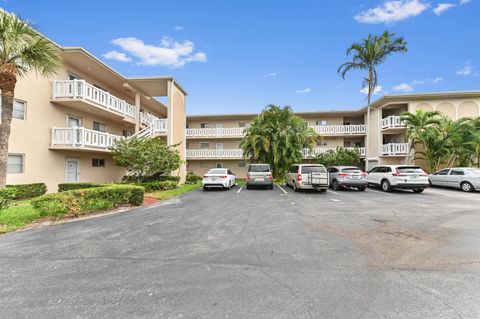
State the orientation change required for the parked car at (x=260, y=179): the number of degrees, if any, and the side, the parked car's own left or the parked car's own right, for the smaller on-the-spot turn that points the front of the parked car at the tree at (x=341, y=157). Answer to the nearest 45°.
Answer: approximately 45° to the parked car's own right

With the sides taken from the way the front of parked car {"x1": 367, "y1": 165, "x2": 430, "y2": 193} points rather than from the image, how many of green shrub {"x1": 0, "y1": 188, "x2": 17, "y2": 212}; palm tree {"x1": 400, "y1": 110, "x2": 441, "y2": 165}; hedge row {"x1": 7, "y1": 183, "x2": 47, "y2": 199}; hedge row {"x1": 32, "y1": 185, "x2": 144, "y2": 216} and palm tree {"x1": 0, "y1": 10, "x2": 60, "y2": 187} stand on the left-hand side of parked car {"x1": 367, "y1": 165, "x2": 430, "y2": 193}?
4

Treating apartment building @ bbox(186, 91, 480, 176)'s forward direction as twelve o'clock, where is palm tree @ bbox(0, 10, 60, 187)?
The palm tree is roughly at 1 o'clock from the apartment building.

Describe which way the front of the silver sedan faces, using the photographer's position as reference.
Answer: facing away from the viewer and to the left of the viewer

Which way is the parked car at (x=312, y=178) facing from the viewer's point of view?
away from the camera

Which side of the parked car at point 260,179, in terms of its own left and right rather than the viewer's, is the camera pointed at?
back

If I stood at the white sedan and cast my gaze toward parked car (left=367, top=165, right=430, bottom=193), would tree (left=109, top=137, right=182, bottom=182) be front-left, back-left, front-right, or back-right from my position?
back-right

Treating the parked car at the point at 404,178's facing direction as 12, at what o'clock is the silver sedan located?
The silver sedan is roughly at 3 o'clock from the parked car.

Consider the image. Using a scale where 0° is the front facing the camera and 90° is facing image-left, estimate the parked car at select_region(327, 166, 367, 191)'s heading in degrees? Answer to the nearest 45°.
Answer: approximately 135°

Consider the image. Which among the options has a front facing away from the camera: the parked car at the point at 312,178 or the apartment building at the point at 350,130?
the parked car

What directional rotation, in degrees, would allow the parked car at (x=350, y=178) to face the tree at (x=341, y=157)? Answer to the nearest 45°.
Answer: approximately 45° to its right

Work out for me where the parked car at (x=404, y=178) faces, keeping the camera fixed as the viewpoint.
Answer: facing away from the viewer and to the left of the viewer

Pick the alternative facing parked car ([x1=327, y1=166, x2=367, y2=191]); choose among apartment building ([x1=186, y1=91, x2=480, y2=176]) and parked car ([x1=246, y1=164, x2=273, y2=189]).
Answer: the apartment building

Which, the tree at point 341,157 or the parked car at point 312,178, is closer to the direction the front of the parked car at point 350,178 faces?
the tree
